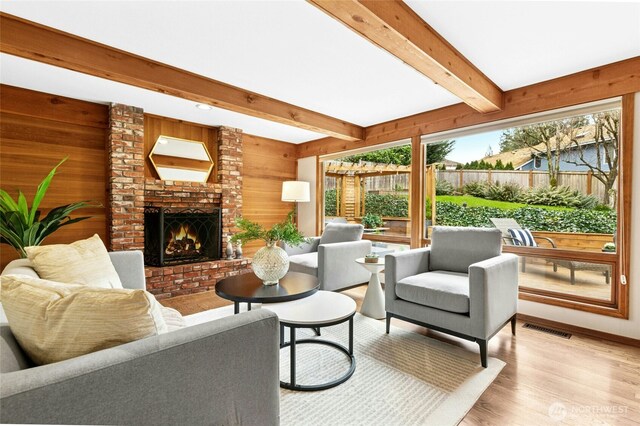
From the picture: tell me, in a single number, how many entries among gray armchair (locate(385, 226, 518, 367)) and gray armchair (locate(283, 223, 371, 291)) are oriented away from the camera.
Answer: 0

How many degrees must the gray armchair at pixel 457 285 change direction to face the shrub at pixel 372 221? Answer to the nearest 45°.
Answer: approximately 90° to its right

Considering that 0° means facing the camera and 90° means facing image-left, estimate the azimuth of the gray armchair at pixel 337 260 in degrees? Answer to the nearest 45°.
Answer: approximately 45°

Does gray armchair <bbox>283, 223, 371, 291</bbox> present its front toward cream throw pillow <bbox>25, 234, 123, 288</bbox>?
yes

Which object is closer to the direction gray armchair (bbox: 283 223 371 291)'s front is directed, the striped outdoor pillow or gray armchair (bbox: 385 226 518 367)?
the gray armchair

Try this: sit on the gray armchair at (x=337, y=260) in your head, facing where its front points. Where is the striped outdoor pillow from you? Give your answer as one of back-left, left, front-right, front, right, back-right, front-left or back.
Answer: back-left

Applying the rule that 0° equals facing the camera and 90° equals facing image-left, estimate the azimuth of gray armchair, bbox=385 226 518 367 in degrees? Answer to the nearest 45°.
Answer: approximately 45°

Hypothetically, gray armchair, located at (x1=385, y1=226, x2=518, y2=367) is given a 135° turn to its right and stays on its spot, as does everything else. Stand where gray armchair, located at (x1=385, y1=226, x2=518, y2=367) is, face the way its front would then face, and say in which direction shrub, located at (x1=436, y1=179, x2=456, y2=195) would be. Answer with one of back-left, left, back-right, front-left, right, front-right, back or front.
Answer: front

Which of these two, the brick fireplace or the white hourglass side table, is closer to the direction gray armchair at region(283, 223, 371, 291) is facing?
the brick fireplace

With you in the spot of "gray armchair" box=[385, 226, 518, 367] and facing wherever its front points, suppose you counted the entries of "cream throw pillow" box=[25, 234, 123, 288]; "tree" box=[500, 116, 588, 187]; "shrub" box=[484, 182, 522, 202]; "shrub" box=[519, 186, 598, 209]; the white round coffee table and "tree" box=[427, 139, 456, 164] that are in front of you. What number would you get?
2

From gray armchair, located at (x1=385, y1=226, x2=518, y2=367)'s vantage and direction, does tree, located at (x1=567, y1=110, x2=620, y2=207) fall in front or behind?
behind

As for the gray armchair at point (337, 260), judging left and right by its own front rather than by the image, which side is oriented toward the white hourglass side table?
left
